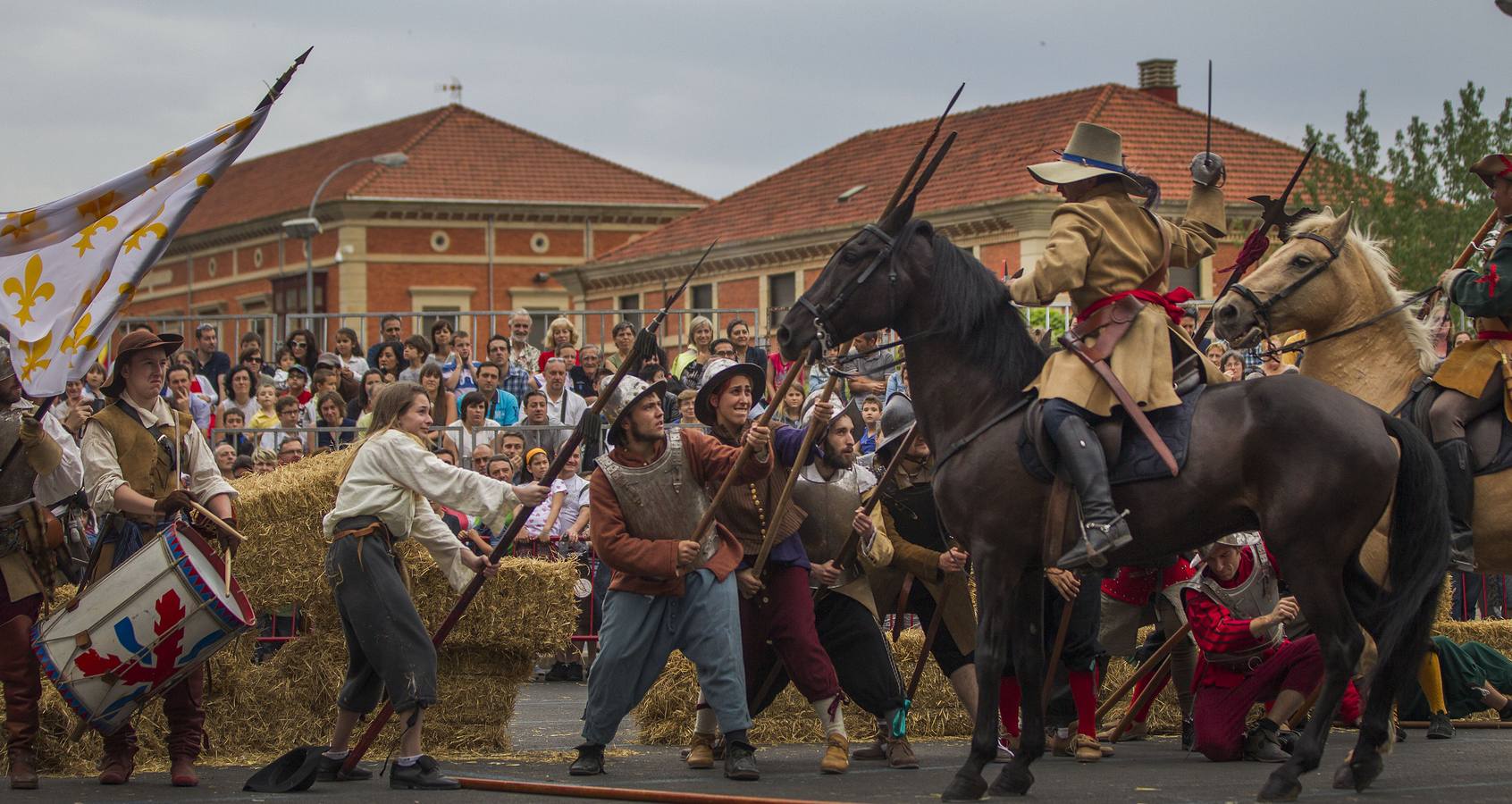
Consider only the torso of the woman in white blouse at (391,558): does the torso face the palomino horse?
yes

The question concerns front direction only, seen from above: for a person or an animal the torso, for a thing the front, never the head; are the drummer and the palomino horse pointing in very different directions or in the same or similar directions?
very different directions

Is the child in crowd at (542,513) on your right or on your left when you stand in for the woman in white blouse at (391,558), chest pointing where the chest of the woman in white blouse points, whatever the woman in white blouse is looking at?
on your left

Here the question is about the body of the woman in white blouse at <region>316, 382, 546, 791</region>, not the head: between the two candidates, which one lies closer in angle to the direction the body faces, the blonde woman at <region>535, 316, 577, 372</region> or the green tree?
the green tree

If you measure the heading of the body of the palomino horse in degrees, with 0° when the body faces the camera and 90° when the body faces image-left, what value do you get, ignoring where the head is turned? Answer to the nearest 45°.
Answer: approximately 90°

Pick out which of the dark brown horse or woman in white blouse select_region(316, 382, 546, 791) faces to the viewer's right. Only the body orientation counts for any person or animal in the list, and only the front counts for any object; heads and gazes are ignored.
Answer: the woman in white blouse

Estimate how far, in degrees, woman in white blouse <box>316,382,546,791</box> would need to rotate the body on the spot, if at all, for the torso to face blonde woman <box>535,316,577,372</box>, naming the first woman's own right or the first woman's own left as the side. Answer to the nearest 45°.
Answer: approximately 90° to the first woman's own left

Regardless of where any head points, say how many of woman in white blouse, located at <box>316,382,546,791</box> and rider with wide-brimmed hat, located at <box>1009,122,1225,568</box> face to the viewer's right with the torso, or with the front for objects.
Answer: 1

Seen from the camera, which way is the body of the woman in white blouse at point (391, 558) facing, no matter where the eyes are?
to the viewer's right

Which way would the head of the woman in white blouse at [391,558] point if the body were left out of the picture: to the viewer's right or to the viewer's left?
to the viewer's right

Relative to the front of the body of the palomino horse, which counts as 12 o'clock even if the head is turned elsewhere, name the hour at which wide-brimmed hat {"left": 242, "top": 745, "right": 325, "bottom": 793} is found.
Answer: The wide-brimmed hat is roughly at 11 o'clock from the palomino horse.

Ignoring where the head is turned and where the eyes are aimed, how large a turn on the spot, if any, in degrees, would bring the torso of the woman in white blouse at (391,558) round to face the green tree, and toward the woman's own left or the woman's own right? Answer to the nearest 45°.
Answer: approximately 45° to the woman's own left

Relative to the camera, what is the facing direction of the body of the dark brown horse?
to the viewer's left

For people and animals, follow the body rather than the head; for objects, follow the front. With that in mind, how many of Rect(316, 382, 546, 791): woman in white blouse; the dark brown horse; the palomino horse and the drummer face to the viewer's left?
2
